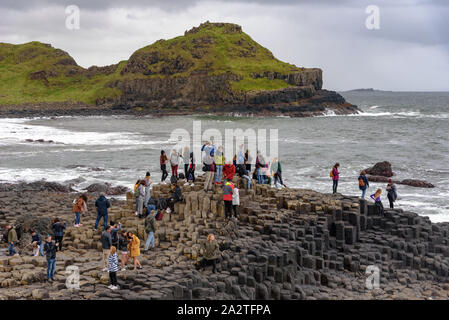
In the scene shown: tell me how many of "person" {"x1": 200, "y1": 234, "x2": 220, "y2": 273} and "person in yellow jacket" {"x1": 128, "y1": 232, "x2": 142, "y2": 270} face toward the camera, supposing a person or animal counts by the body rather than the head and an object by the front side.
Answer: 1

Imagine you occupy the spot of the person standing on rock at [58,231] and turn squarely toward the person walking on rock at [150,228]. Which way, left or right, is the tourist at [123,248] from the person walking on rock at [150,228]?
right

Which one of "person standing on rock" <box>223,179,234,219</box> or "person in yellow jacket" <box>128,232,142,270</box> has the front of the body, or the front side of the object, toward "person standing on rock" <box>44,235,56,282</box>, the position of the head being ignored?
the person in yellow jacket

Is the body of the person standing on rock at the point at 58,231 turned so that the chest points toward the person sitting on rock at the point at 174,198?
no

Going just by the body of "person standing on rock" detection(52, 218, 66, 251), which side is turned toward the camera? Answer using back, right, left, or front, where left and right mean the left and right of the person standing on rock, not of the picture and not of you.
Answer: back

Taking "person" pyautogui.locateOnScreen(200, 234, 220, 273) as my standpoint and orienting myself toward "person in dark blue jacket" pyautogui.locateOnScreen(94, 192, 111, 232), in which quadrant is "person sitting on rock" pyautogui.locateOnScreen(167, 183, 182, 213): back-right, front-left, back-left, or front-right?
front-right
